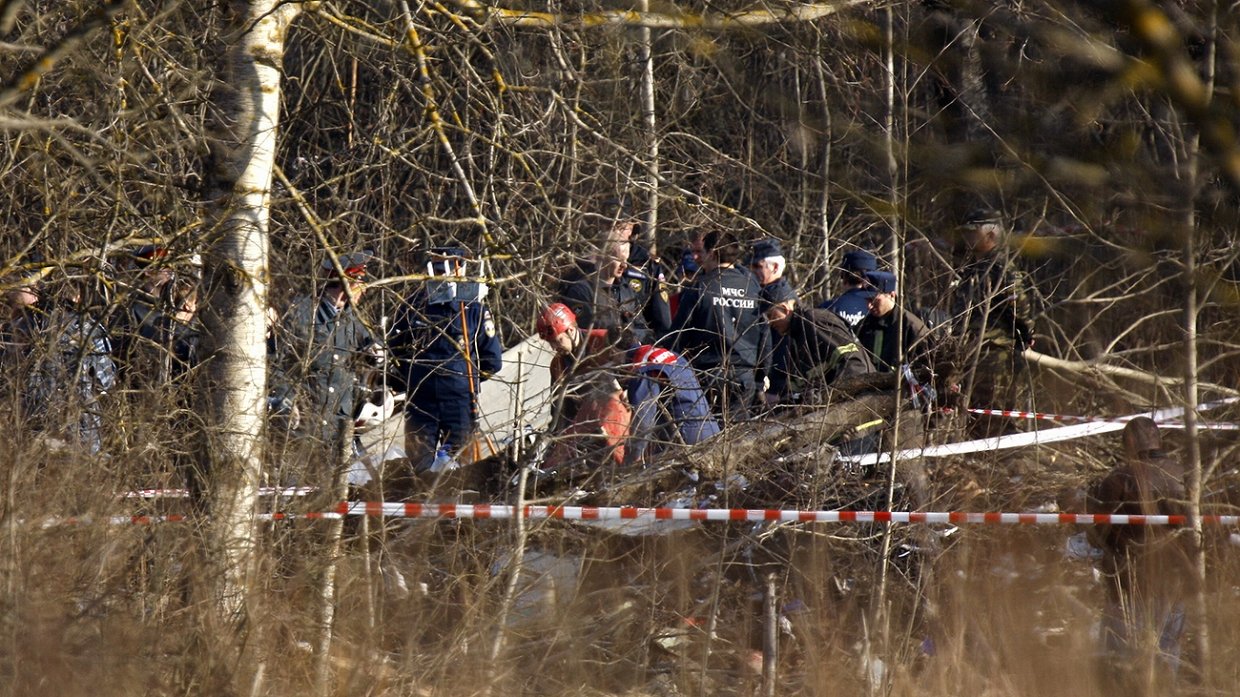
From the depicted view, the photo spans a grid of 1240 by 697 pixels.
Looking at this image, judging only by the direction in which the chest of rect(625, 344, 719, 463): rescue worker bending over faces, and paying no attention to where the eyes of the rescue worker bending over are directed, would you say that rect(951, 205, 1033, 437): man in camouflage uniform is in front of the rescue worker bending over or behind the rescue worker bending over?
behind

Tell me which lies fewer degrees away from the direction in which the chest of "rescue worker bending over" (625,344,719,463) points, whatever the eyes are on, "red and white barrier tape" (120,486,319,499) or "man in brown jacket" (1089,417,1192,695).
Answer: the red and white barrier tape

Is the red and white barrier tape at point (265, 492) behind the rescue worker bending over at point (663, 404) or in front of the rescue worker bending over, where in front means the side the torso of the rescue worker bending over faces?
in front

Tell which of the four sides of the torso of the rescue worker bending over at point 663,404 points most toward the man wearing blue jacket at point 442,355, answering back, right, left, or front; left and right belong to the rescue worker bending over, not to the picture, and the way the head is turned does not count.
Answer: front

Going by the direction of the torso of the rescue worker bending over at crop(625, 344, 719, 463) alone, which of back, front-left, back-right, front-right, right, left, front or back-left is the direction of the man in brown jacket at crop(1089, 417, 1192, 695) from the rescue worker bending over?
back

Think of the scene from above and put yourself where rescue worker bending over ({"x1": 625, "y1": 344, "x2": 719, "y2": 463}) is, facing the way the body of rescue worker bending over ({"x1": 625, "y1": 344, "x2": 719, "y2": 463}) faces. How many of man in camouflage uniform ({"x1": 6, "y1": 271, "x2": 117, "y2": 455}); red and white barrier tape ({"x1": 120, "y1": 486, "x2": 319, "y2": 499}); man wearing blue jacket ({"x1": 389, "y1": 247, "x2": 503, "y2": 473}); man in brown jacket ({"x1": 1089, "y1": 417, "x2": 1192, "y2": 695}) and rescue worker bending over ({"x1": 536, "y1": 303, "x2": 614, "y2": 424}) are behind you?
1

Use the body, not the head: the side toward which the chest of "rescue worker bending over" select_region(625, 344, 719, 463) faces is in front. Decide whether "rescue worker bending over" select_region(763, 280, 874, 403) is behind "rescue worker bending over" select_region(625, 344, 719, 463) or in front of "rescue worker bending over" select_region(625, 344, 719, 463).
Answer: behind

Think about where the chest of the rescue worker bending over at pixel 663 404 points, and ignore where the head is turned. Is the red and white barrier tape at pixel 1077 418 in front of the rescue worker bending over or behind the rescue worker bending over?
behind

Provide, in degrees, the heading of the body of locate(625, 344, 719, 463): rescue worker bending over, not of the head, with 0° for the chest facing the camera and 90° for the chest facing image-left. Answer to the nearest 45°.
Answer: approximately 90°

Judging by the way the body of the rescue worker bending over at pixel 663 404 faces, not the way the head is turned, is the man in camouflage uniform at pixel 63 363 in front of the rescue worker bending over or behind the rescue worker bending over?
in front

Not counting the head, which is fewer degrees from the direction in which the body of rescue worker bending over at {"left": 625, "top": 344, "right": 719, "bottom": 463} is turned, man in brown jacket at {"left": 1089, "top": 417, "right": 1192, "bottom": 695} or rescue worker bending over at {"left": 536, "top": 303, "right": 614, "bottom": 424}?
the rescue worker bending over

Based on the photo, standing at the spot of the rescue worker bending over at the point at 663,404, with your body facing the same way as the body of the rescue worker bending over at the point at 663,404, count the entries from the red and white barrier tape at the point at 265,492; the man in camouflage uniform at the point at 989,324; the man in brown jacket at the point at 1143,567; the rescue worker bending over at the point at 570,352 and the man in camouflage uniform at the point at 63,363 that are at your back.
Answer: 2

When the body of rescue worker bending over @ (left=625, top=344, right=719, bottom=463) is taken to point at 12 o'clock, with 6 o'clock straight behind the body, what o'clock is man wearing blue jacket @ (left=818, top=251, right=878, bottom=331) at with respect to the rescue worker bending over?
The man wearing blue jacket is roughly at 4 o'clock from the rescue worker bending over.
